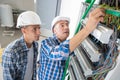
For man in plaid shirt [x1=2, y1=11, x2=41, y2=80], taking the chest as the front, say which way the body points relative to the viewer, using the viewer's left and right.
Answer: facing the viewer and to the right of the viewer
